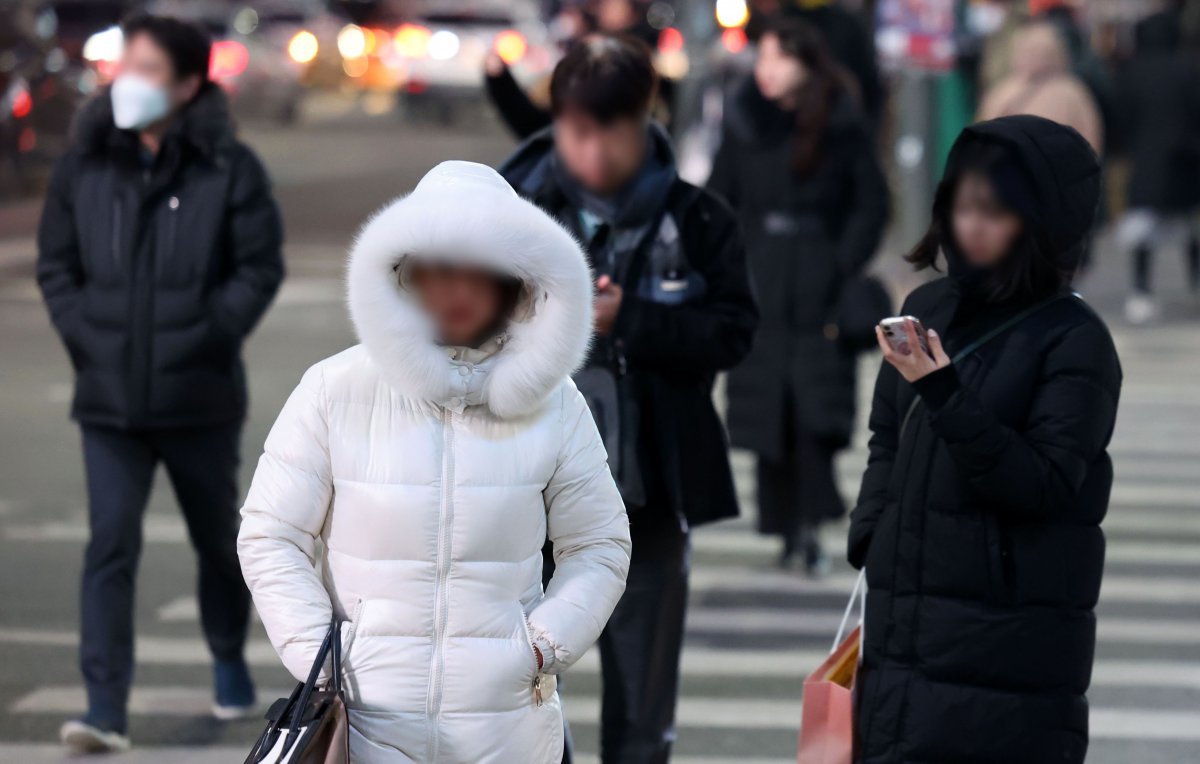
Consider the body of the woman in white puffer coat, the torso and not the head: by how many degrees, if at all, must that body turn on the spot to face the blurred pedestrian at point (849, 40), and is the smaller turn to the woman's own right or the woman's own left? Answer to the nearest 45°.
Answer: approximately 180°

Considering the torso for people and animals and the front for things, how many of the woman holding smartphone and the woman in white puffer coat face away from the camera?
0

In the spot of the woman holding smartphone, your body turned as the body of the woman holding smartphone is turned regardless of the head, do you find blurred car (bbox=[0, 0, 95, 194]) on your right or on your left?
on your right

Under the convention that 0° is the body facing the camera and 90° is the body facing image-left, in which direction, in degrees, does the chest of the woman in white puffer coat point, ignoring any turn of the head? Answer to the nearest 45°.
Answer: approximately 0°

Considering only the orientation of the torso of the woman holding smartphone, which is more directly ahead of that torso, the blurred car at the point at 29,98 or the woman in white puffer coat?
the woman in white puffer coat

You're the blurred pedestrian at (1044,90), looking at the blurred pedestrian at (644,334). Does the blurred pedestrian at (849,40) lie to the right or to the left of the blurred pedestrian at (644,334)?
right

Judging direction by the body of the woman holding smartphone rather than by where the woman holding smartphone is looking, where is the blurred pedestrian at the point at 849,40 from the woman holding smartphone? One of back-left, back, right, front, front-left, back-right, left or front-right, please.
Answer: back-right

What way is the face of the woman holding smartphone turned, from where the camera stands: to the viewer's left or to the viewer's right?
to the viewer's left

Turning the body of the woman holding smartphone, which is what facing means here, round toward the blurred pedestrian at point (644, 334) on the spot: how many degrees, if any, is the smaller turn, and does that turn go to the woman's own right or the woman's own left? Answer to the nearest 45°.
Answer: approximately 90° to the woman's own right

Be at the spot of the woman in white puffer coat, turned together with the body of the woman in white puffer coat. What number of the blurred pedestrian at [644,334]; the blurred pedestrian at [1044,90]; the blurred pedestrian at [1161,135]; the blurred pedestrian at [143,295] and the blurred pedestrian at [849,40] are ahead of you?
0

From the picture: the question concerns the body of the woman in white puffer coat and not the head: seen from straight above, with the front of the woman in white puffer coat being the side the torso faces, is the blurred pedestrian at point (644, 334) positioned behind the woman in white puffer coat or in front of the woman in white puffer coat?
behind

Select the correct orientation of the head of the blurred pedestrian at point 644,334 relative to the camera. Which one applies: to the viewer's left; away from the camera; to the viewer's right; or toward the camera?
toward the camera
